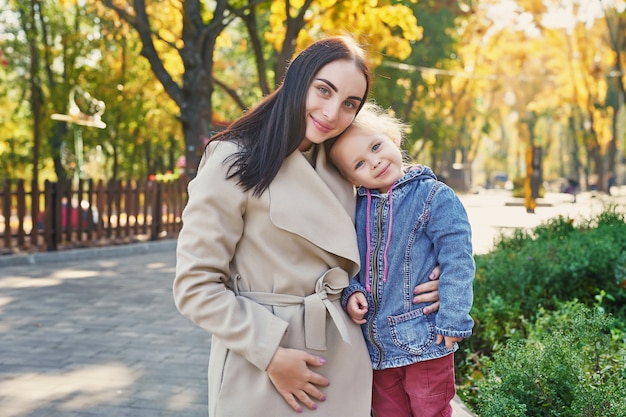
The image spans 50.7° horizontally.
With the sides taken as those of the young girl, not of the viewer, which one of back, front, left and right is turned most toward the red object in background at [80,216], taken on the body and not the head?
right

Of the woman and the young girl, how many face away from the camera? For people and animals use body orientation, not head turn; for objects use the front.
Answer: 0

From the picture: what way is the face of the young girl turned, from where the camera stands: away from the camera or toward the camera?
toward the camera

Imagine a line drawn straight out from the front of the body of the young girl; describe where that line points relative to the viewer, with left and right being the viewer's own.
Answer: facing the viewer and to the left of the viewer

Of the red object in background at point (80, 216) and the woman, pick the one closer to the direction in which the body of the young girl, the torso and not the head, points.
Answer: the woman

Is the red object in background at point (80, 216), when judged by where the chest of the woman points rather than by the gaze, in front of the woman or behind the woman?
behind

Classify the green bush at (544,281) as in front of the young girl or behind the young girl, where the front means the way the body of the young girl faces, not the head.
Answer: behind

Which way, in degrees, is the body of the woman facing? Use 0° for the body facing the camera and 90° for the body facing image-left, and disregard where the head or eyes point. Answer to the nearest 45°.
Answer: approximately 315°

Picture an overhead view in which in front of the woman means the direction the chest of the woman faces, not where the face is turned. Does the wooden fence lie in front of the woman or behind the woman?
behind

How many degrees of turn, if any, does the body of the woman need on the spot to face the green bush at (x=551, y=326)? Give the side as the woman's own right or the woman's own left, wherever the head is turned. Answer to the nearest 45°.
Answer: approximately 90° to the woman's own left

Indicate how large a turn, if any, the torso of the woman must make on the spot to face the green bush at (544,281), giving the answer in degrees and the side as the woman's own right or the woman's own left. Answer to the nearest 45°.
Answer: approximately 90° to the woman's own left

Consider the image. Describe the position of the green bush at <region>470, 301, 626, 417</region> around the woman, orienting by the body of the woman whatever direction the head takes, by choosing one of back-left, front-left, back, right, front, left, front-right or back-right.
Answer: left
